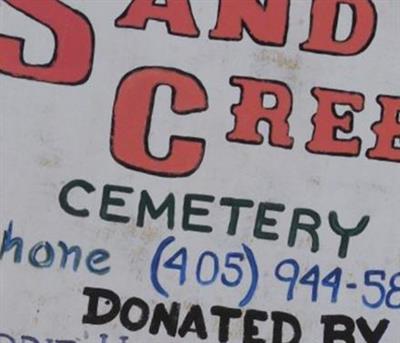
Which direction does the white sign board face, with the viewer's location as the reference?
facing the viewer
